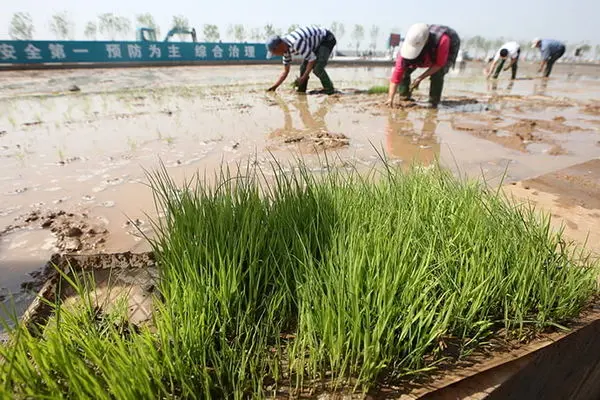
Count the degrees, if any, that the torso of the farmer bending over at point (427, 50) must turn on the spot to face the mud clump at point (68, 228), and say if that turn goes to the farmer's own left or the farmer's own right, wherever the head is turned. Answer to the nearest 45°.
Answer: approximately 45° to the farmer's own left

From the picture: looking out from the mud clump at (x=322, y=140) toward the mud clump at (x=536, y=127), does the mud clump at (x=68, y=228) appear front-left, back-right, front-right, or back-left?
back-right

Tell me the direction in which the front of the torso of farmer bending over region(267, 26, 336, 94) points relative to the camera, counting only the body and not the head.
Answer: to the viewer's left

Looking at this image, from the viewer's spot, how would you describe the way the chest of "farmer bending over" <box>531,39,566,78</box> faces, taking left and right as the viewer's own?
facing to the left of the viewer

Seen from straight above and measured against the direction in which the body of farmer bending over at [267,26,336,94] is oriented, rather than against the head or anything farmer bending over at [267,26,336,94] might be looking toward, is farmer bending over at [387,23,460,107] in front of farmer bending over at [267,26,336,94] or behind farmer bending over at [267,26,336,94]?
behind

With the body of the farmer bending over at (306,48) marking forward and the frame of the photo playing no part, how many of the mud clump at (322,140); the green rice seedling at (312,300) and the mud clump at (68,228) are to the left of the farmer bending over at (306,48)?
3

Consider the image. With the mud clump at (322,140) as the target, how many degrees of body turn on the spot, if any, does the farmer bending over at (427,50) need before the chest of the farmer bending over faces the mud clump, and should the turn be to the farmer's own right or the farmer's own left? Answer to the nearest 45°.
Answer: approximately 45° to the farmer's own left

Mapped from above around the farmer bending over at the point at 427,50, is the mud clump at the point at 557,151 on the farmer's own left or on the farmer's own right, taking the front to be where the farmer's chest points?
on the farmer's own left

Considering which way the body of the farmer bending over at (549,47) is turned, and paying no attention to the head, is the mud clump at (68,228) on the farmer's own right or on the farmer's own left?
on the farmer's own left

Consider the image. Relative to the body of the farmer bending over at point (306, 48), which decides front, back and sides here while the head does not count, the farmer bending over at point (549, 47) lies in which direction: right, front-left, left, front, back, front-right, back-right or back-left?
back-right

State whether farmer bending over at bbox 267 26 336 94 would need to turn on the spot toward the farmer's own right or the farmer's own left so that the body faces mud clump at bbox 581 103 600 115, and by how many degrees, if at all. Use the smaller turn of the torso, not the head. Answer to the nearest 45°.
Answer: approximately 180°

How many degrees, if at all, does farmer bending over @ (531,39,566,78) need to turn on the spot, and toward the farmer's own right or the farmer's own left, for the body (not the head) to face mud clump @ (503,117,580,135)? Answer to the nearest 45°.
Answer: approximately 90° to the farmer's own left

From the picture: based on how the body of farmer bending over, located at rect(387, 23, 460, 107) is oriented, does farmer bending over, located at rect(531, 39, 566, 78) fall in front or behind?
behind

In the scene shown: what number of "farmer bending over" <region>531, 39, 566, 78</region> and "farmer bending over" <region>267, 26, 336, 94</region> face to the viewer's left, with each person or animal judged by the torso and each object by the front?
2

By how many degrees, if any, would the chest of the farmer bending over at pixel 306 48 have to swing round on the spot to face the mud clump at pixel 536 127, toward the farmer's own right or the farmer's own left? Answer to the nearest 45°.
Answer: approximately 135° to the farmer's own left
